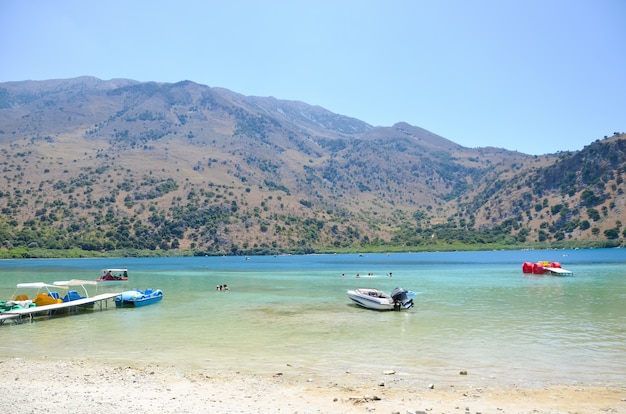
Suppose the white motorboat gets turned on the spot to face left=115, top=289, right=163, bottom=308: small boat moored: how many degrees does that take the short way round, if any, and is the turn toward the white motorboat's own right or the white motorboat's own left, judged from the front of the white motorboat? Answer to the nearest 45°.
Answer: approximately 45° to the white motorboat's own left

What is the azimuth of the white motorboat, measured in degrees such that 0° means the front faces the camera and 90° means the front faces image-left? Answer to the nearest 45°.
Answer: approximately 135°
